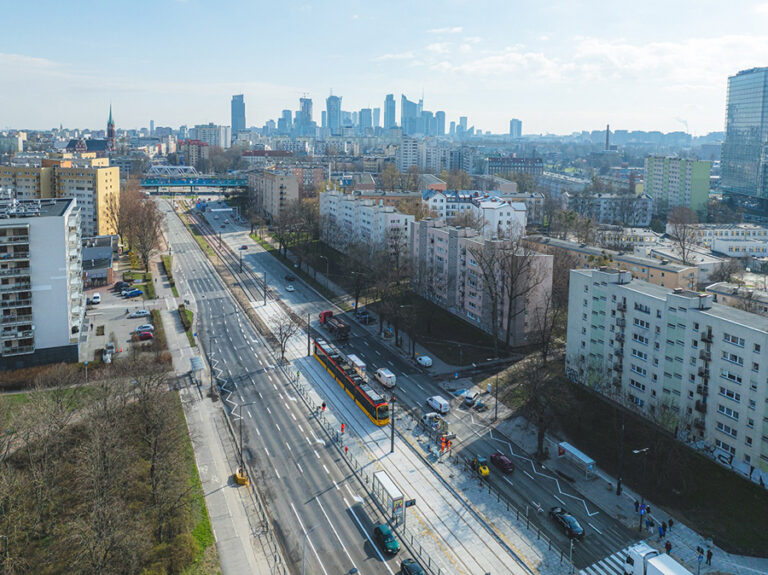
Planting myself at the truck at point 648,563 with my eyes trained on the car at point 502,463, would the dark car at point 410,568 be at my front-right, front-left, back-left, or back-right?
front-left

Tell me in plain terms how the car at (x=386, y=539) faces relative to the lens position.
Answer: facing the viewer and to the right of the viewer

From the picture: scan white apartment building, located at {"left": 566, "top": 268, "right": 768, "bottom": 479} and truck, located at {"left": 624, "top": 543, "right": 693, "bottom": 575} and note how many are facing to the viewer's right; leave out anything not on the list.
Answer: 0

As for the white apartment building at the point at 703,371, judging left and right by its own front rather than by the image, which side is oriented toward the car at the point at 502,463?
front

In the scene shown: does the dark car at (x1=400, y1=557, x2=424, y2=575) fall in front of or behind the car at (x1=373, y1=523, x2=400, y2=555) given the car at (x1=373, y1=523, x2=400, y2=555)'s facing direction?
in front

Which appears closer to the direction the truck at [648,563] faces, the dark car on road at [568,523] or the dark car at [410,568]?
the dark car on road

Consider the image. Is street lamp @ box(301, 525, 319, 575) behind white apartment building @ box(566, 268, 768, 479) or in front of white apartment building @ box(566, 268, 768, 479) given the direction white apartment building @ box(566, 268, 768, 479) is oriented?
in front

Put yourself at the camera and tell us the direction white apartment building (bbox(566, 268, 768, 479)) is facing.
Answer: facing the viewer and to the left of the viewer

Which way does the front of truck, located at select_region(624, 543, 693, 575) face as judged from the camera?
facing away from the viewer and to the left of the viewer

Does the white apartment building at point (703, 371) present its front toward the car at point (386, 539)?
yes
